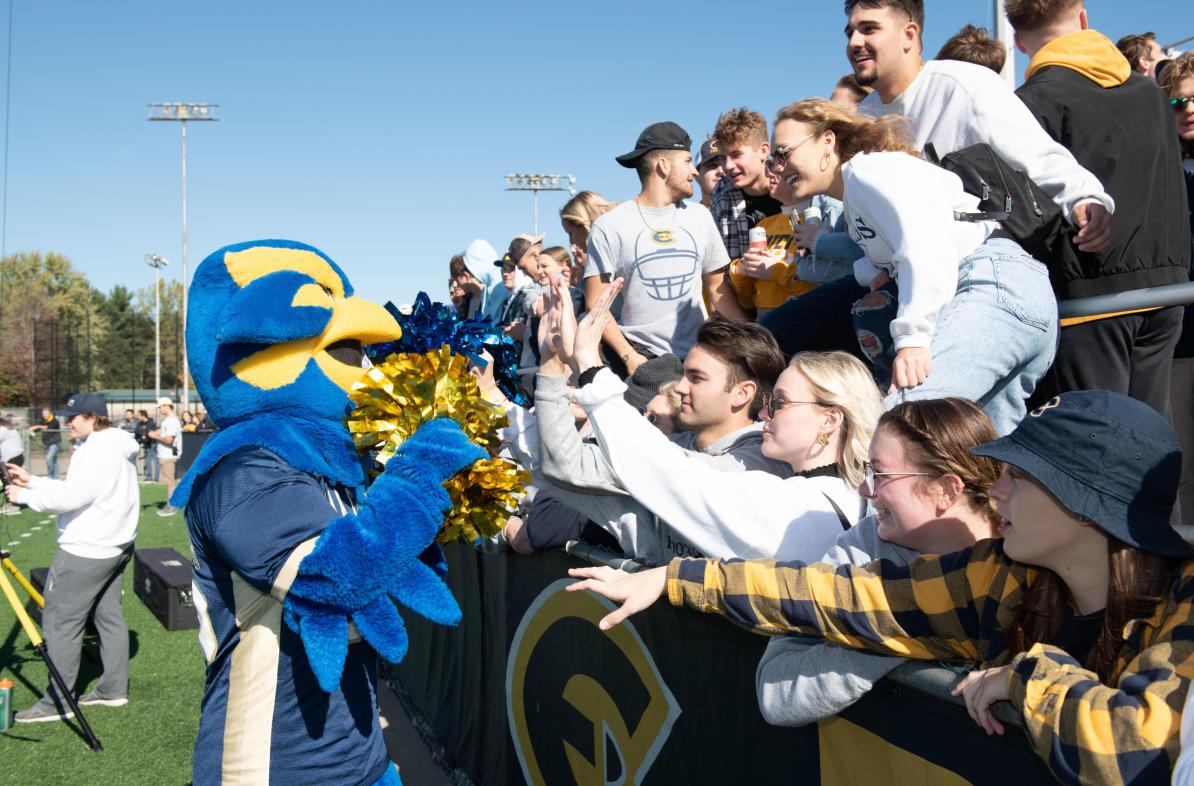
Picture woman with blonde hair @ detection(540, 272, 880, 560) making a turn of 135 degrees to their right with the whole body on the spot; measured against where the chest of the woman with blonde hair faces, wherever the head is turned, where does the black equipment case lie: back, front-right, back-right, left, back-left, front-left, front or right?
left

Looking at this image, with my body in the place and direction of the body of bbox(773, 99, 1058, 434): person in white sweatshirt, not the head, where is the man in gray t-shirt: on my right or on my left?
on my right

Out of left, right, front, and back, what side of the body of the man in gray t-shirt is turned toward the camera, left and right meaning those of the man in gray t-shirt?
front

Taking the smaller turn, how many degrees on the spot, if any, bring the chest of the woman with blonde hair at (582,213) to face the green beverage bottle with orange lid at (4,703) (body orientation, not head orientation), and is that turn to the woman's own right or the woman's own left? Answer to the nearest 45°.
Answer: approximately 45° to the woman's own right

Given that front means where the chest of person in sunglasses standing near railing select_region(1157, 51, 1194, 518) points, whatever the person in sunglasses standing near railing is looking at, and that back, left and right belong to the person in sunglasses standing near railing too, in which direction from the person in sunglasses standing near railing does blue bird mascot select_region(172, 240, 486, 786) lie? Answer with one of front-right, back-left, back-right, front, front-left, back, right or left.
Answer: front

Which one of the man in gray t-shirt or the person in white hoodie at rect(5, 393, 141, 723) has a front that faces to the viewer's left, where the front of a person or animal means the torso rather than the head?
the person in white hoodie

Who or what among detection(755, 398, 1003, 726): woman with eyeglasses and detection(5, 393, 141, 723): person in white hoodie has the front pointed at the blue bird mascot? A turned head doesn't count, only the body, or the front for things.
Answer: the woman with eyeglasses

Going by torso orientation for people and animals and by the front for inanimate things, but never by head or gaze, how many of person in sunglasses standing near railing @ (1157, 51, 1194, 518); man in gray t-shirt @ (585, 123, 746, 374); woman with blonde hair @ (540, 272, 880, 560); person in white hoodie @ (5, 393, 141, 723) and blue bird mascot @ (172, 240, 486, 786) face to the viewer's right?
1

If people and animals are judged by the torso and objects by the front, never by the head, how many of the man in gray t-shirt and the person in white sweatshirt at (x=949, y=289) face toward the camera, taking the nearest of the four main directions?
1

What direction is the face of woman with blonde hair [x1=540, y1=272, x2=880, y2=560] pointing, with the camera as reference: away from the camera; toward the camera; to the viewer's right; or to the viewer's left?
to the viewer's left

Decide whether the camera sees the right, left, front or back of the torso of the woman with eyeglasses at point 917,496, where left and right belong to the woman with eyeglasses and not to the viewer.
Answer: left

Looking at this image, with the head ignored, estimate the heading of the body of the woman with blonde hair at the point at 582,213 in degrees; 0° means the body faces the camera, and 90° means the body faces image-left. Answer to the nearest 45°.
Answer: approximately 45°

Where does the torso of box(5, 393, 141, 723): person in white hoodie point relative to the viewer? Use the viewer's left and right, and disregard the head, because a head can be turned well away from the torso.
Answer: facing to the left of the viewer

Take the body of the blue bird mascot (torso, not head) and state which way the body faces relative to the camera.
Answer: to the viewer's right

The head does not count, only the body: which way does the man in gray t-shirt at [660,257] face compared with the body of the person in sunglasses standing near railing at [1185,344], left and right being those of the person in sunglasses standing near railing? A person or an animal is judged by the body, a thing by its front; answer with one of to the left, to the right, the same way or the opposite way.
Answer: to the left

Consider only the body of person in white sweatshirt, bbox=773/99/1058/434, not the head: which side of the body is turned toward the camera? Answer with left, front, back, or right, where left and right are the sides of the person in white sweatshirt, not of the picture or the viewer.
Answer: left

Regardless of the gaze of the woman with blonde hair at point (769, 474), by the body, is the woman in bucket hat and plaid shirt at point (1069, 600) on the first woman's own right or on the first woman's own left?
on the first woman's own left

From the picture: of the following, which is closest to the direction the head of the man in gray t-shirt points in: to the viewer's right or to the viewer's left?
to the viewer's right

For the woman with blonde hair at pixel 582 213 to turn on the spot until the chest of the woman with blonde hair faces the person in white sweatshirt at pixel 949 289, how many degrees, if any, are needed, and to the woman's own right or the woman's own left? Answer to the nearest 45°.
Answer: approximately 45° to the woman's own left
